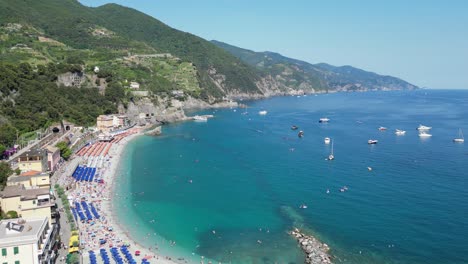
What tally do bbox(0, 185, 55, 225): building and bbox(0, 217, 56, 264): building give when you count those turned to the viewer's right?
2

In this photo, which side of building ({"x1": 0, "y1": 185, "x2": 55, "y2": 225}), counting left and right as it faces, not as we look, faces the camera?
right

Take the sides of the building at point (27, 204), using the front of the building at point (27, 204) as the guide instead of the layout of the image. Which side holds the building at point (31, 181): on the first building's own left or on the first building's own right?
on the first building's own left

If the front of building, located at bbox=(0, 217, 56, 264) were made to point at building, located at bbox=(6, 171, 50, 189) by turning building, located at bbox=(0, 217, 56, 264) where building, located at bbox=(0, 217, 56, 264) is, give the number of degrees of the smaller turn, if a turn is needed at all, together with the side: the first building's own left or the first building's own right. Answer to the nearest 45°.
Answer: approximately 90° to the first building's own left

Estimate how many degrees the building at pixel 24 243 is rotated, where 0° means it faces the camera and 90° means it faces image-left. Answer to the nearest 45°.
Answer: approximately 270°

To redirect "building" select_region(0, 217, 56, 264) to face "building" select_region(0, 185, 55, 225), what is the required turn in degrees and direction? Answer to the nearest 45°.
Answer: approximately 90° to its left

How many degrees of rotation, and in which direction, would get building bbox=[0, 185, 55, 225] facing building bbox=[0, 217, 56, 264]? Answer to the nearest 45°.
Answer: approximately 90° to its right

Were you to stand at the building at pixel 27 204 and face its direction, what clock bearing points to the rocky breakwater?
The rocky breakwater is roughly at 1 o'clock from the building.

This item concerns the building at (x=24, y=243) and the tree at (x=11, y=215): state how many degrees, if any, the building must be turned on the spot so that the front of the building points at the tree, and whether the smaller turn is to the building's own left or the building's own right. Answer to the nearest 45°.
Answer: approximately 90° to the building's own left

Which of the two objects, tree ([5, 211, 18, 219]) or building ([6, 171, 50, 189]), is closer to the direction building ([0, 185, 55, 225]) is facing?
the building
